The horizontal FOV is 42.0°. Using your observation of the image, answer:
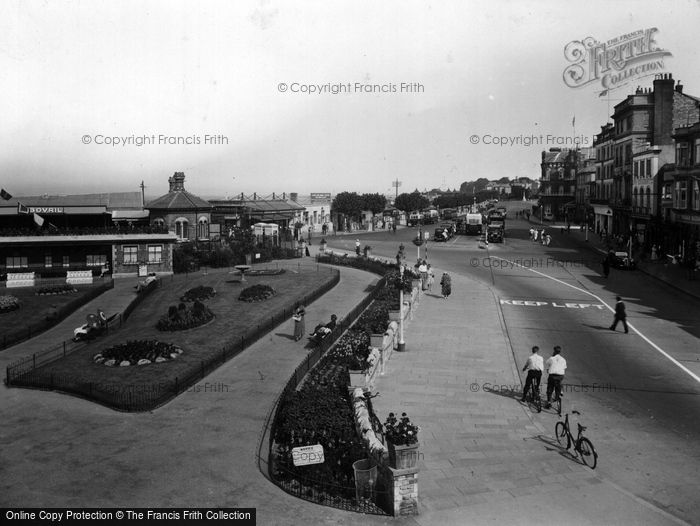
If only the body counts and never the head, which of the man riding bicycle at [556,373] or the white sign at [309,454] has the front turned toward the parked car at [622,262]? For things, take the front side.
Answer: the man riding bicycle

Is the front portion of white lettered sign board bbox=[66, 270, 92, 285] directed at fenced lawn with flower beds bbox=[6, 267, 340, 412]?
yes

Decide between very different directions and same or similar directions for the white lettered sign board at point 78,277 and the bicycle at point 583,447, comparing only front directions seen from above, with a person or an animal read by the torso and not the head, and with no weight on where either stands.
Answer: very different directions

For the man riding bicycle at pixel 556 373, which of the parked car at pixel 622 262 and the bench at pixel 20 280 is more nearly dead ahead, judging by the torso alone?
the parked car

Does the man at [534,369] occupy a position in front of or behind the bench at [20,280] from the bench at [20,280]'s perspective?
in front

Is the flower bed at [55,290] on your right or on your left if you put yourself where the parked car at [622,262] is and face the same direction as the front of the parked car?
on your right

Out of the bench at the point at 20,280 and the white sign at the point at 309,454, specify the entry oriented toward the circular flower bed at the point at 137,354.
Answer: the bench

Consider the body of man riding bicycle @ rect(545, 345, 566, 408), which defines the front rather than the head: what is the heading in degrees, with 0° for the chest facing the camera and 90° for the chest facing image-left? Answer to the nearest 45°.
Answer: approximately 180°
